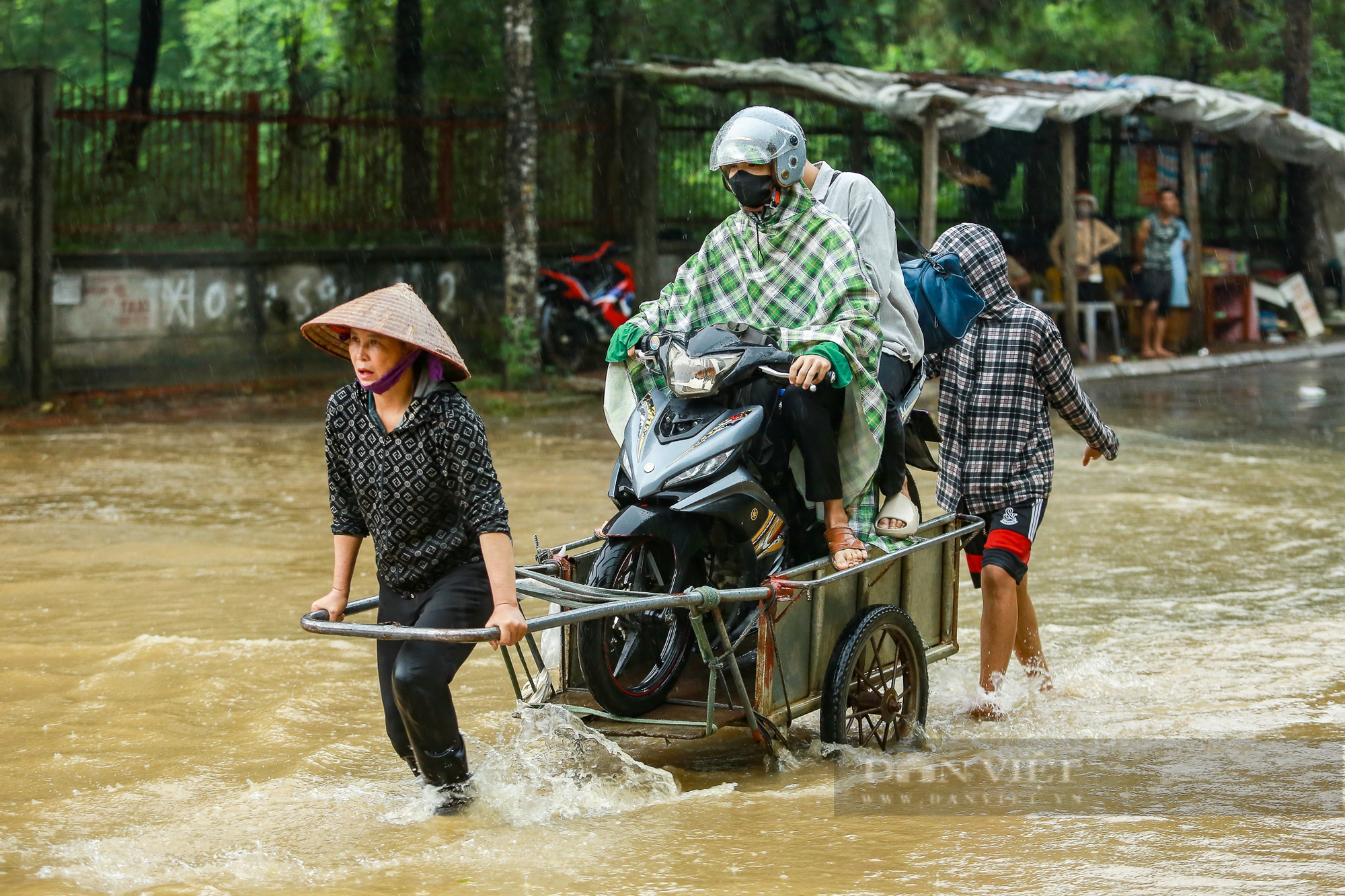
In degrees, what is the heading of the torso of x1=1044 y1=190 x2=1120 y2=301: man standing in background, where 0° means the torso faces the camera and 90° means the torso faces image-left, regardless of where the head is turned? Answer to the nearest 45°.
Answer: approximately 0°

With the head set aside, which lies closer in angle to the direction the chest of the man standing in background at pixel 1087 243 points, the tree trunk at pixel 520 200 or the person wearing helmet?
the person wearing helmet

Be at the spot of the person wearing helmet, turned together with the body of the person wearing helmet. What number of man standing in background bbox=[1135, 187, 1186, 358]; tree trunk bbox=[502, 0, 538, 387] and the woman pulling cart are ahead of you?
1

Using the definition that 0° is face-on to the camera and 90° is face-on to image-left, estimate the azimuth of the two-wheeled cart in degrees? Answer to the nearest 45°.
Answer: approximately 45°

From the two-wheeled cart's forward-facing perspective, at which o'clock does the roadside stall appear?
The roadside stall is roughly at 5 o'clock from the two-wheeled cart.

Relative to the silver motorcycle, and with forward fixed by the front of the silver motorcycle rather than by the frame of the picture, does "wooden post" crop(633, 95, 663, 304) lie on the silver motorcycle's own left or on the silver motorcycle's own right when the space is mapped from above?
on the silver motorcycle's own right

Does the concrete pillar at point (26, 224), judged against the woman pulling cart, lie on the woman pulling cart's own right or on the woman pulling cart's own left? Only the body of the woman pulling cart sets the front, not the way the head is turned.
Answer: on the woman pulling cart's own right
